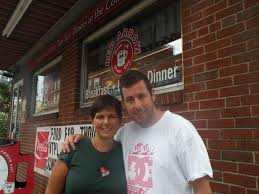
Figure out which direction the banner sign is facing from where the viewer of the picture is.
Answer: facing the viewer and to the left of the viewer

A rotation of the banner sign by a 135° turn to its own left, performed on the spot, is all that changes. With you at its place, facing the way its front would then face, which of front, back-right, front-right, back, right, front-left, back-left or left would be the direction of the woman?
right

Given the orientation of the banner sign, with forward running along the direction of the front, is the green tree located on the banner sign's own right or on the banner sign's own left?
on the banner sign's own right

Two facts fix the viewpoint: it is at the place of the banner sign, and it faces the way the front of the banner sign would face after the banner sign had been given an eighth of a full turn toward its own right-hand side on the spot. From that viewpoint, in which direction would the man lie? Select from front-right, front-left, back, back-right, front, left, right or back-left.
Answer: left
